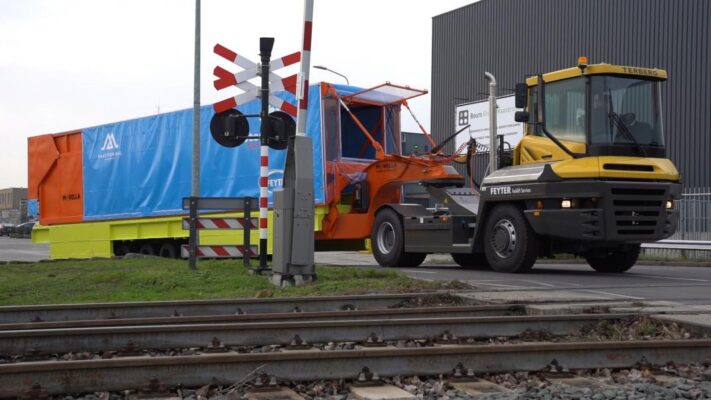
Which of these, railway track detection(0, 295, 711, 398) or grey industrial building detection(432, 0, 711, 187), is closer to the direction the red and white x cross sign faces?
the railway track

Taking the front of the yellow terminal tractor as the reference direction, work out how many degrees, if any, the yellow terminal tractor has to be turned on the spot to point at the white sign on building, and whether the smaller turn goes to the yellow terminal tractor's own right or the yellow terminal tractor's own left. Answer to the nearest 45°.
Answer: approximately 135° to the yellow terminal tractor's own left

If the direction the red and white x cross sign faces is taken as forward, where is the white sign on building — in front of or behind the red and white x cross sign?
behind

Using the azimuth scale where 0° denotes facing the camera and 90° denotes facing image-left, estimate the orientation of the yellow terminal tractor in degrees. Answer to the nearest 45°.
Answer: approximately 315°
